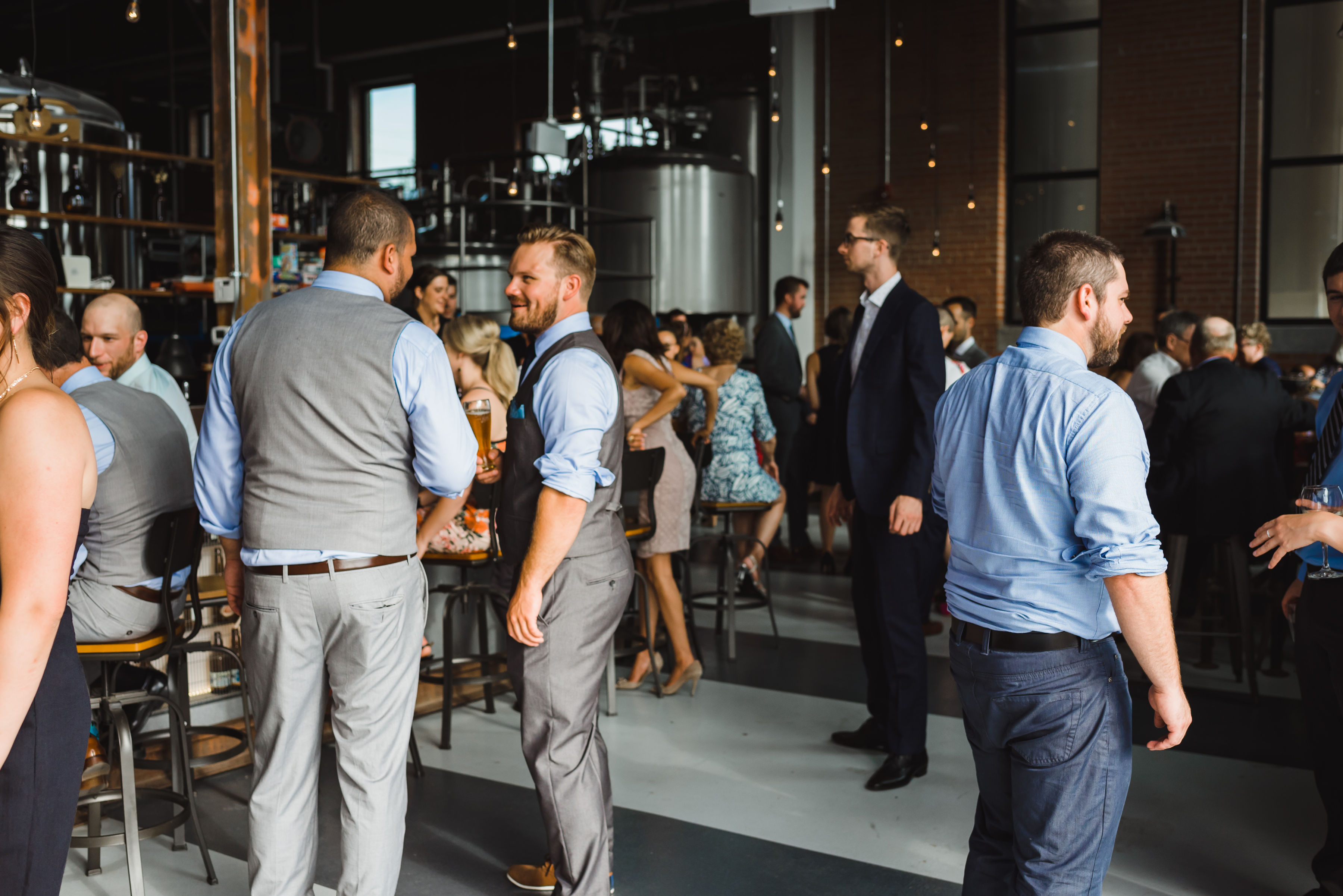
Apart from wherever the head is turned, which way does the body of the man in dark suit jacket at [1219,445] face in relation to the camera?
away from the camera

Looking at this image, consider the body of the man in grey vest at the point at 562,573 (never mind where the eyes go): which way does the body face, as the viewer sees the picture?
to the viewer's left

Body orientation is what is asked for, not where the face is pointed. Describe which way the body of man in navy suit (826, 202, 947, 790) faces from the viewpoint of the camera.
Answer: to the viewer's left

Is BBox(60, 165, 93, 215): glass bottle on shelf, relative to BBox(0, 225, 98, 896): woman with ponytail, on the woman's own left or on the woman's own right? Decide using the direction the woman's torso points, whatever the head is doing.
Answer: on the woman's own right

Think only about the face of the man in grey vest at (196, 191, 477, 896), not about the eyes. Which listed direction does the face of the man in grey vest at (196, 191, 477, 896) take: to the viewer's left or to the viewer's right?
to the viewer's right

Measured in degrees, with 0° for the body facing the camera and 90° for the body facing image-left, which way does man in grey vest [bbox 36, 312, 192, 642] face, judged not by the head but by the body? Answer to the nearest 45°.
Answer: approximately 135°

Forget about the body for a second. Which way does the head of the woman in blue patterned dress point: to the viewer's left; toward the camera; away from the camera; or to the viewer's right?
away from the camera
